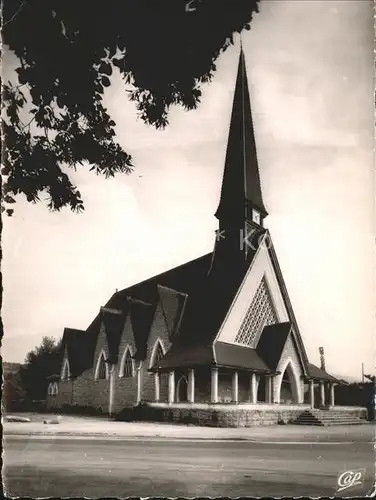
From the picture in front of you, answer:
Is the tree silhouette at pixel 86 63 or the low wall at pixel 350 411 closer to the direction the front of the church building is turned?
the low wall

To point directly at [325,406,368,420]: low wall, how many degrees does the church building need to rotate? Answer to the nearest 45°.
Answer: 0° — it already faces it

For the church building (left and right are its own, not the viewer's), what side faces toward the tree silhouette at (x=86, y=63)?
right

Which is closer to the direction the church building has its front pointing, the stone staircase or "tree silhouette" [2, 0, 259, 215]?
the stone staircase

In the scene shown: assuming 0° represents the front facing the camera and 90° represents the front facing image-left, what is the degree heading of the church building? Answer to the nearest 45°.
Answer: approximately 315°
